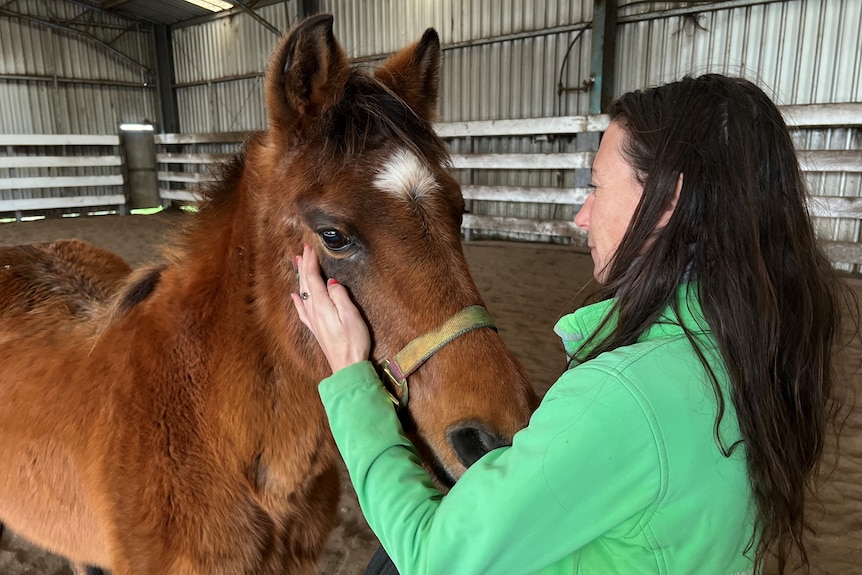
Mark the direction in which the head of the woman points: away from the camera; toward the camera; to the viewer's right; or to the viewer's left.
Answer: to the viewer's left

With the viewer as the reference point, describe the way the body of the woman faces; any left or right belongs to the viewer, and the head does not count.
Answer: facing away from the viewer and to the left of the viewer

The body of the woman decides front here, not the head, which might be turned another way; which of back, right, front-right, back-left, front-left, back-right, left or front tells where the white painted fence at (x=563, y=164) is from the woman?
front-right

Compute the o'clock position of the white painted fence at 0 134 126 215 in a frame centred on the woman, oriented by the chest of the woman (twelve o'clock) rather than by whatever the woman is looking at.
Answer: The white painted fence is roughly at 12 o'clock from the woman.

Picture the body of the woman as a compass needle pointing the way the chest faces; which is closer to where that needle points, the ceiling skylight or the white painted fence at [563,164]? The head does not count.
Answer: the ceiling skylight

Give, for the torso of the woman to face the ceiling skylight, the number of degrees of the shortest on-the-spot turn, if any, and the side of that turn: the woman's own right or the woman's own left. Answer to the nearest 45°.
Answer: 0° — they already face it
